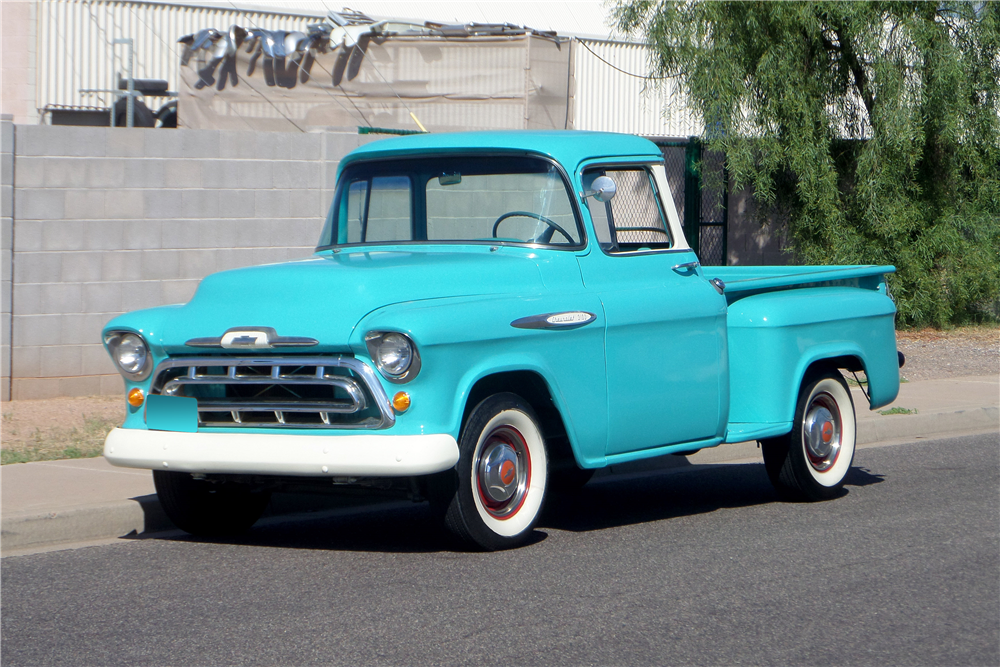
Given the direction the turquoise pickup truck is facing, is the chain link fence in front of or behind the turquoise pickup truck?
behind

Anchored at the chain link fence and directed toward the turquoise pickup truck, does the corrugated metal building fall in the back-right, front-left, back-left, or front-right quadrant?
back-right

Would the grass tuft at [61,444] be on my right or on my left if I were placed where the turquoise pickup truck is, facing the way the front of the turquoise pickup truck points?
on my right

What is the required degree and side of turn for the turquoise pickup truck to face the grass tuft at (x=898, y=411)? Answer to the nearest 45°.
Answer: approximately 180°

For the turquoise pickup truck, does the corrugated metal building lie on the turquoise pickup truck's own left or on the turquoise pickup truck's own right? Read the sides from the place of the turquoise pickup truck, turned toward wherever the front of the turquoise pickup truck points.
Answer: on the turquoise pickup truck's own right

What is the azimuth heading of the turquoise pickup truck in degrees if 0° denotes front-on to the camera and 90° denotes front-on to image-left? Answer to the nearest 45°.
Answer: approximately 45°

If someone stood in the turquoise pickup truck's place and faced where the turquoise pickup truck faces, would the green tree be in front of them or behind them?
behind

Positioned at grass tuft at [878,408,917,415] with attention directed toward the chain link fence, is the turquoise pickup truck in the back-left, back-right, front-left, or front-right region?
back-left
